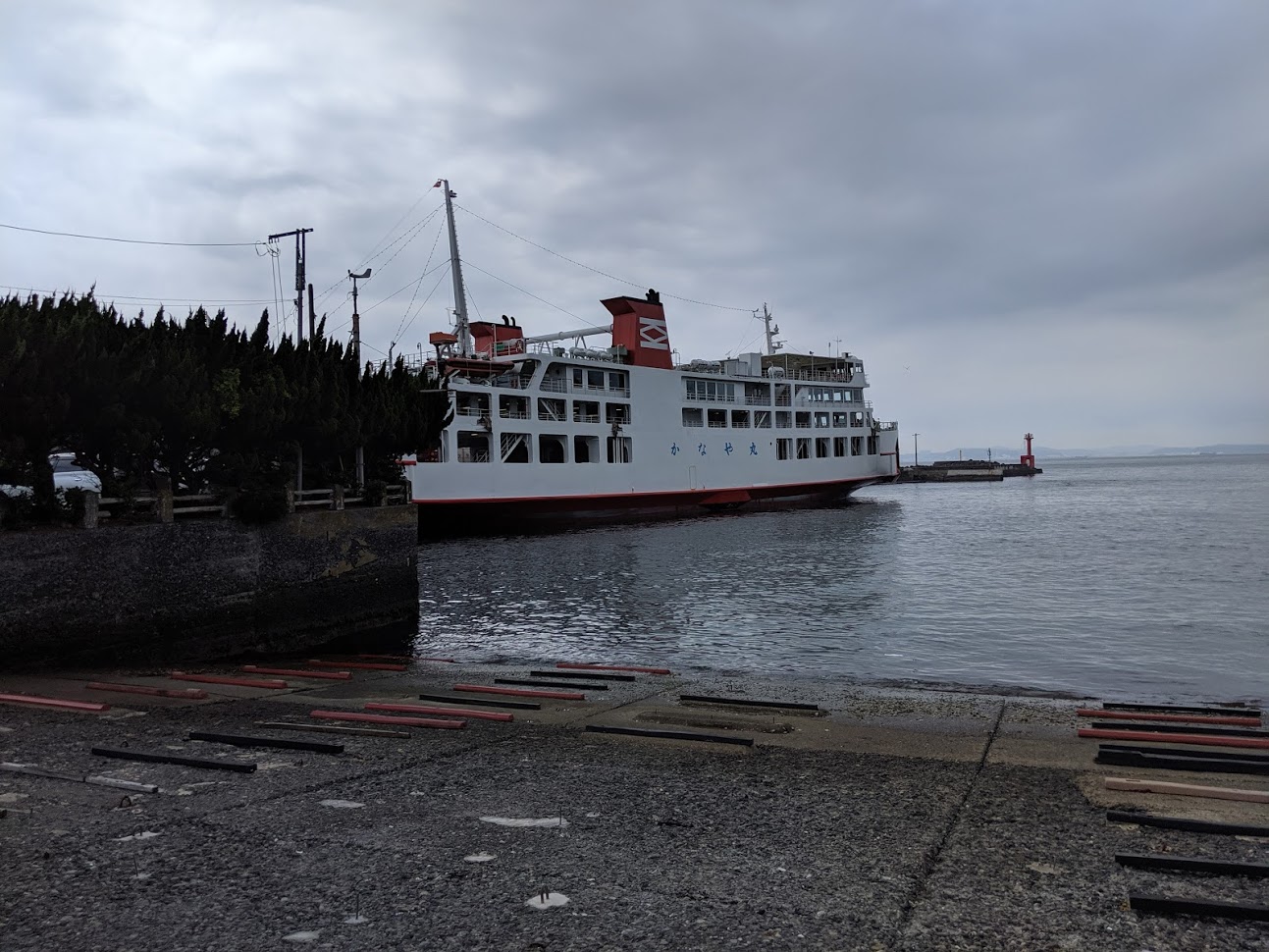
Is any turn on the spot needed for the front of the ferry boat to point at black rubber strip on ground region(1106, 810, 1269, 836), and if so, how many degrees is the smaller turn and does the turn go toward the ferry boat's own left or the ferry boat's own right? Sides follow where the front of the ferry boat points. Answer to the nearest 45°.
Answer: approximately 135° to the ferry boat's own right

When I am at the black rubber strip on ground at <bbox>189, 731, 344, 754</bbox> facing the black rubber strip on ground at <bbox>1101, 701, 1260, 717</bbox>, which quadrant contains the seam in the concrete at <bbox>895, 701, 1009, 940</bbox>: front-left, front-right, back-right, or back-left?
front-right

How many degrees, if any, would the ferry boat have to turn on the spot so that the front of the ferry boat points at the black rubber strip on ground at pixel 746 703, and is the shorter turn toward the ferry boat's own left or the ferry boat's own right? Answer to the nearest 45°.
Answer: approximately 135° to the ferry boat's own right

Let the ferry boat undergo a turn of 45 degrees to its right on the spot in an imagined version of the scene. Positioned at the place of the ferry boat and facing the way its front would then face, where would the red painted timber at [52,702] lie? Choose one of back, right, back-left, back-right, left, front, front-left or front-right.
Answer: right

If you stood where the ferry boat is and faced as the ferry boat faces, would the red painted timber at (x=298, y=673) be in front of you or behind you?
behind

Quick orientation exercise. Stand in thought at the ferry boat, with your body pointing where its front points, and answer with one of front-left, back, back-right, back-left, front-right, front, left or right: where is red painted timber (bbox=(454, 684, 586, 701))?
back-right

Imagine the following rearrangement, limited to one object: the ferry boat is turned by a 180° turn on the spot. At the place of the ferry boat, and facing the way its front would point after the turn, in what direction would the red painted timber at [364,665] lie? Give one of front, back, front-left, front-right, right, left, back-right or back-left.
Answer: front-left

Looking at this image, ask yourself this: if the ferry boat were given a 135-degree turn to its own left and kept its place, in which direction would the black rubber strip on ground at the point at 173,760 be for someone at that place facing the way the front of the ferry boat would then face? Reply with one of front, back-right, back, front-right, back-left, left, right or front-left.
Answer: left

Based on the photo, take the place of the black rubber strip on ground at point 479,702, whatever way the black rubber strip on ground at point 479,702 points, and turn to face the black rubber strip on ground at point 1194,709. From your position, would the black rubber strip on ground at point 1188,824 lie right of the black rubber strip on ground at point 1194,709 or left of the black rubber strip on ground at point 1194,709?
right

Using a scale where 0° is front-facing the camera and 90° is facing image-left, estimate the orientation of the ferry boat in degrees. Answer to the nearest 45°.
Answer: approximately 225°

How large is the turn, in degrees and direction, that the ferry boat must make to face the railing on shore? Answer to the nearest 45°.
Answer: approximately 135° to its right

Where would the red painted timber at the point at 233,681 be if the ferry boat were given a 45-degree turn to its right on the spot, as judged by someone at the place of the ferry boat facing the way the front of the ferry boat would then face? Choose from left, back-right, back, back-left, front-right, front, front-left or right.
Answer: right

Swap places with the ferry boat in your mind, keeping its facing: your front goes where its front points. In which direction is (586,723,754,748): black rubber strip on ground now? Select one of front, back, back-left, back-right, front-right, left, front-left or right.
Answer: back-right

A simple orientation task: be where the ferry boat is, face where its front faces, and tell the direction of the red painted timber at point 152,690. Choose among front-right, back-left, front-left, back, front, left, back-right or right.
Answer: back-right
